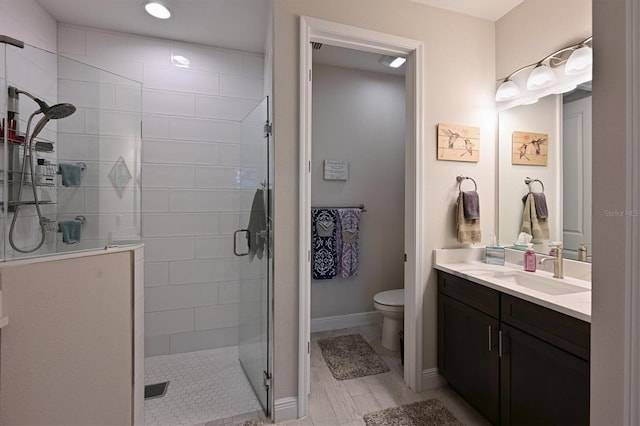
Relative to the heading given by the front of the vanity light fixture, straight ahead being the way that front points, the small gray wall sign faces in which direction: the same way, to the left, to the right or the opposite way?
to the left

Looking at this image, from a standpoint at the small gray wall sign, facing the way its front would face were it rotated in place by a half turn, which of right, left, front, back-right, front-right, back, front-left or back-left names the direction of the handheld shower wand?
back-left

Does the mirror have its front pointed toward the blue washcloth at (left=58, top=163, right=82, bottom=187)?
yes

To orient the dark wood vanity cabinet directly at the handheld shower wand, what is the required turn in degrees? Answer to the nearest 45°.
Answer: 0° — it already faces it

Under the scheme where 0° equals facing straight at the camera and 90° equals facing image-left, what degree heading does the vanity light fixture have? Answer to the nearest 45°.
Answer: approximately 45°

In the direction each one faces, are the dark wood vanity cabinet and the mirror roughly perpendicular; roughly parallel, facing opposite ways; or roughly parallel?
roughly parallel

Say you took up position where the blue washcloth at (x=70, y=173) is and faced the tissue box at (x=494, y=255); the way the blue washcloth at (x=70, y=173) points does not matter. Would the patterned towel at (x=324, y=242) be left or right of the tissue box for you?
left

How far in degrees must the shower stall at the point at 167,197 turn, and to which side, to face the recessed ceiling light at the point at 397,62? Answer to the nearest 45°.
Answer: approximately 90° to its left

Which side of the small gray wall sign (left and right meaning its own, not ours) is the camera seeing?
front

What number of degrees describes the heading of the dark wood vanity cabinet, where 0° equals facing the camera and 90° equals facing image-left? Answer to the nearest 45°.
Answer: approximately 45°

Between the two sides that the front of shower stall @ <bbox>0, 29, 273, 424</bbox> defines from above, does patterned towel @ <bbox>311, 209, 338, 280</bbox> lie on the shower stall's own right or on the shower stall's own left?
on the shower stall's own left
